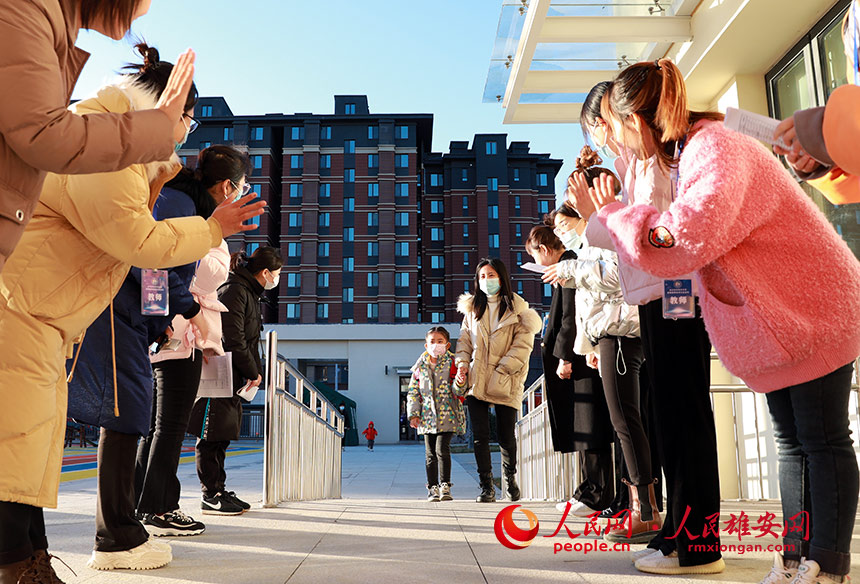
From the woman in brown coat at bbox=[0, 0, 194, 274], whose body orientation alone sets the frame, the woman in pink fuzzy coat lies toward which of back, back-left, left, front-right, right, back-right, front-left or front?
front

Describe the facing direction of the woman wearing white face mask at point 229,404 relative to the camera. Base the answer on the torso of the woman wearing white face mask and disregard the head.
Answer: to the viewer's right

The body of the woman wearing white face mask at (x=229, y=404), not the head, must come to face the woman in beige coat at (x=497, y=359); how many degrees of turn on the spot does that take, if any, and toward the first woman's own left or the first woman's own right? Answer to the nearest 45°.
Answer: approximately 45° to the first woman's own left

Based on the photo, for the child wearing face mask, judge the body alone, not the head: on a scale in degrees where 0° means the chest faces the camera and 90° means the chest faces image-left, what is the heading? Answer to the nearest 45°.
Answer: approximately 0°

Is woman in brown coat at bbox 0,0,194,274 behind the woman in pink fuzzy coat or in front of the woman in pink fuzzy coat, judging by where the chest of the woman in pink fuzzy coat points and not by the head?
in front

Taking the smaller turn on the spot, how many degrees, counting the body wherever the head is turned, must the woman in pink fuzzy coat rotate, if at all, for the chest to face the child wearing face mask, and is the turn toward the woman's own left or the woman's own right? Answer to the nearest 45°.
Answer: approximately 45° to the woman's own right

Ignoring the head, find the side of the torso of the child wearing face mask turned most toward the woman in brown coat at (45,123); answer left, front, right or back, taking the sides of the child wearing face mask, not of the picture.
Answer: front

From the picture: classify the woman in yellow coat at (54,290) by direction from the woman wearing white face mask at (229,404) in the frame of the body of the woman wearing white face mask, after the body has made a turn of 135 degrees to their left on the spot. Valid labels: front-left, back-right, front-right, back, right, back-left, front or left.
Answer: back-left

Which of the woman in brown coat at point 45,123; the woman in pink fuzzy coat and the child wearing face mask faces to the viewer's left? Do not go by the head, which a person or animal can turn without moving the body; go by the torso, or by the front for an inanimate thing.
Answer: the woman in pink fuzzy coat

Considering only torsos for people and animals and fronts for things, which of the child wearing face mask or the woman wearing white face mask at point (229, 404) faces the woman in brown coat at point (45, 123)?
the child wearing face mask

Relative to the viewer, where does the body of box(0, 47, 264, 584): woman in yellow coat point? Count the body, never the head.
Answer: to the viewer's right

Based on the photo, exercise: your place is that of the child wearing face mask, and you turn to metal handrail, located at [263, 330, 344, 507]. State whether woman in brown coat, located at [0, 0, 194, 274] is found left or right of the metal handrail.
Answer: left

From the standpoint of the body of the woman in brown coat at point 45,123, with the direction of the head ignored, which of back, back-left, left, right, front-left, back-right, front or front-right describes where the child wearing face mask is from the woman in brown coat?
front-left

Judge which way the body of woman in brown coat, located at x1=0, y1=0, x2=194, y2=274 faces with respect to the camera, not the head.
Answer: to the viewer's right

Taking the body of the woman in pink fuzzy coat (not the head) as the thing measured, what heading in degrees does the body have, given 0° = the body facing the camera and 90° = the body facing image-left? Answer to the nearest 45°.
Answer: approximately 90°

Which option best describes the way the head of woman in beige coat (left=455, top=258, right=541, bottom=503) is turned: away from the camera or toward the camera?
toward the camera

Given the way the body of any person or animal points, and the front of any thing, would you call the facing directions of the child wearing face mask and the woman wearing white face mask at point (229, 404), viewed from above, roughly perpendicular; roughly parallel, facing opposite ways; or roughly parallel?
roughly perpendicular
